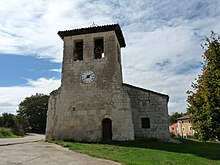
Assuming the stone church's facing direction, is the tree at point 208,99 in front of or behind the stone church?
in front

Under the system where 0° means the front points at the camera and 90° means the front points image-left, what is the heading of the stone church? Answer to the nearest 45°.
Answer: approximately 0°

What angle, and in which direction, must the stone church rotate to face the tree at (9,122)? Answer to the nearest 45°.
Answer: approximately 135° to its right
